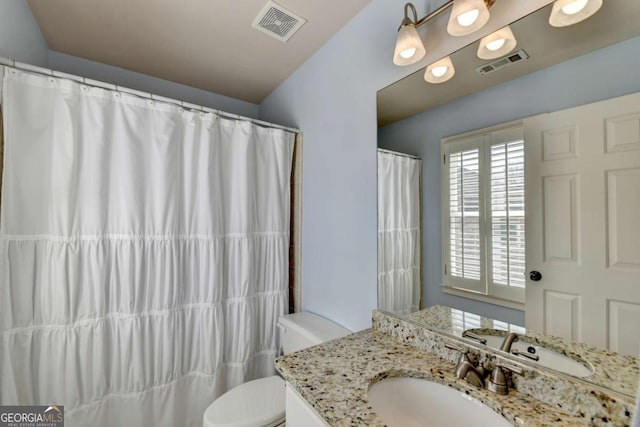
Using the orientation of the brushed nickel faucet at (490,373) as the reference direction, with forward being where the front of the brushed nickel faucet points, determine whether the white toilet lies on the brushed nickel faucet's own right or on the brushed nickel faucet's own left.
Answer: on the brushed nickel faucet's own right

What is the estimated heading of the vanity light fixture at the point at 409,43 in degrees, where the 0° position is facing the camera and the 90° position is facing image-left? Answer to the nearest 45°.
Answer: approximately 45°

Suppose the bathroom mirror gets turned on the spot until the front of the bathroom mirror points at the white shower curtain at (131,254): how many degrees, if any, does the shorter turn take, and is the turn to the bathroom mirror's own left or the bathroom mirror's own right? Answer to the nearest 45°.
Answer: approximately 45° to the bathroom mirror's own right

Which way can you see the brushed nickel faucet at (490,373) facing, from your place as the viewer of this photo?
facing the viewer and to the left of the viewer

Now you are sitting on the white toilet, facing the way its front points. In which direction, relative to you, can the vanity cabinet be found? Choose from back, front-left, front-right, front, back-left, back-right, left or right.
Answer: front-left
